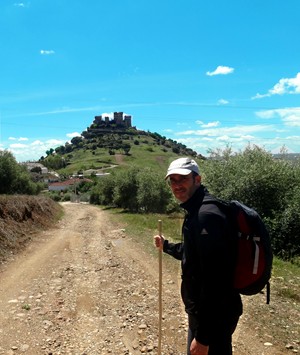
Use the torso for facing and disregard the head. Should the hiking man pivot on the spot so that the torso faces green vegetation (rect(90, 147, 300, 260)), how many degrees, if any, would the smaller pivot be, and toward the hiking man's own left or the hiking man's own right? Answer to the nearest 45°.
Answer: approximately 90° to the hiking man's own right

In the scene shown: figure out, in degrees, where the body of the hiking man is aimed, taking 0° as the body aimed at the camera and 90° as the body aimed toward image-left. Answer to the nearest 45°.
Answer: approximately 90°
